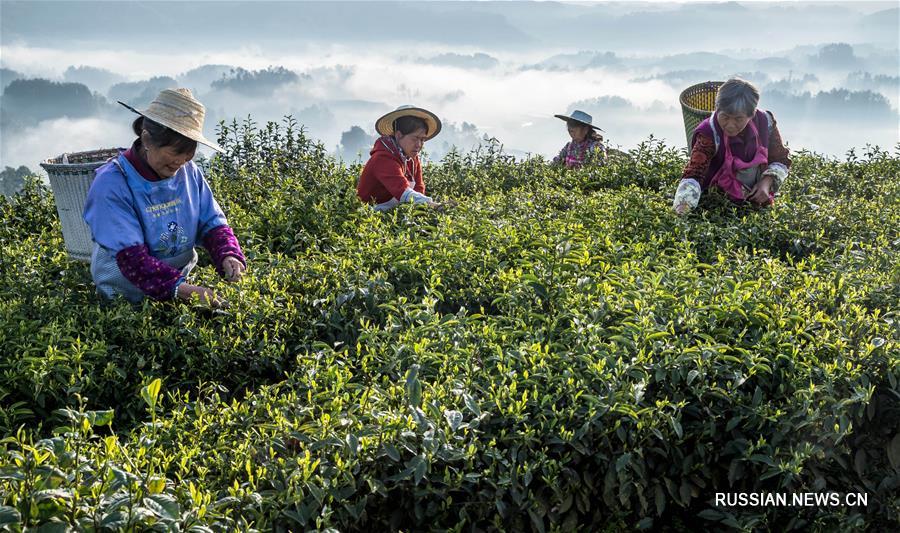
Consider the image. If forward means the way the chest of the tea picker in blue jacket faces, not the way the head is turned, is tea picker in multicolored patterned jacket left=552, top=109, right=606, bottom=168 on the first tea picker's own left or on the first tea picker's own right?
on the first tea picker's own left

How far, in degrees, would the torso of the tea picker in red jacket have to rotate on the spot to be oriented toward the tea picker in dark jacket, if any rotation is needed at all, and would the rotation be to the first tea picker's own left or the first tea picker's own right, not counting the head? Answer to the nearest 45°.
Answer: approximately 45° to the first tea picker's own left

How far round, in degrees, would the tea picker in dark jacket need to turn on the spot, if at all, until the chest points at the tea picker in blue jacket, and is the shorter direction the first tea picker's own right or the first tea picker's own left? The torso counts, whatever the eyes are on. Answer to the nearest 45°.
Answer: approximately 45° to the first tea picker's own right

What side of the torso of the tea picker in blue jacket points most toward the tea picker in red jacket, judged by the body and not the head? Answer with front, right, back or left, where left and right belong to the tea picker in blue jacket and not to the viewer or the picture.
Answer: left

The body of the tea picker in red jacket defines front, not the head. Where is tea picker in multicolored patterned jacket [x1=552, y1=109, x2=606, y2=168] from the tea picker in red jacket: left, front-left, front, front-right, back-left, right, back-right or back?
left

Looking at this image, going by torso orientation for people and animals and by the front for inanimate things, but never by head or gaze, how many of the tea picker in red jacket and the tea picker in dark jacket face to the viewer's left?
0

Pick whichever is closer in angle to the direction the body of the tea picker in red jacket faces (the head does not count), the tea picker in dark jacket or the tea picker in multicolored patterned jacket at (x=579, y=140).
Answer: the tea picker in dark jacket

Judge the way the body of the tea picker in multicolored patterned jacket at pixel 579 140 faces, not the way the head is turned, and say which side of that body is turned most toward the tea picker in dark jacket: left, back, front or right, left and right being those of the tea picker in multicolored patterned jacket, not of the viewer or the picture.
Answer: left

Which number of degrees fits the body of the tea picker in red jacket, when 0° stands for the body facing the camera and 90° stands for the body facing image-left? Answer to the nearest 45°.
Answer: approximately 315°

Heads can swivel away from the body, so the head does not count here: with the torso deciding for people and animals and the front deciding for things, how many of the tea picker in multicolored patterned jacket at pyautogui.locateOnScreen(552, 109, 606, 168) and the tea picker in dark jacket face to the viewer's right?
0

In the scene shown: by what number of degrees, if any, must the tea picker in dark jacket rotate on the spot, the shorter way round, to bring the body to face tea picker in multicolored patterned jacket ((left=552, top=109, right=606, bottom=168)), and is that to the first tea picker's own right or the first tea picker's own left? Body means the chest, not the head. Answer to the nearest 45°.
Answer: approximately 135° to the first tea picker's own right
